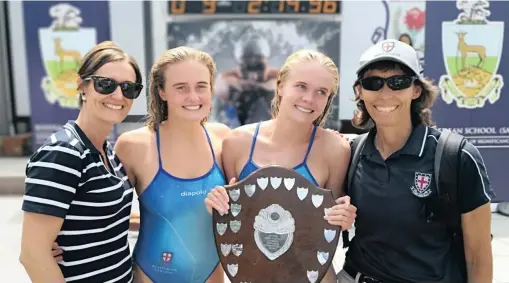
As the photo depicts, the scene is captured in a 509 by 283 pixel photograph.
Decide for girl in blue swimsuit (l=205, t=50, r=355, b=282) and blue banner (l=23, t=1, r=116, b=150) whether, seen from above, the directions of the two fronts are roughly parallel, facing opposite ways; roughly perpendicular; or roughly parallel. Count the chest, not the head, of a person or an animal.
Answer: roughly parallel

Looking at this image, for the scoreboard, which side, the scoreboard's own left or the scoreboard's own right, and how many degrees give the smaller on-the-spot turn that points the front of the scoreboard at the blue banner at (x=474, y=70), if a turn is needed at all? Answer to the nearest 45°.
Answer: approximately 45° to the scoreboard's own left

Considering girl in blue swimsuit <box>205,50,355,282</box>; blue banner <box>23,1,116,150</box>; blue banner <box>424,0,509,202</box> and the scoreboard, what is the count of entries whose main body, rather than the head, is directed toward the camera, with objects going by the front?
4

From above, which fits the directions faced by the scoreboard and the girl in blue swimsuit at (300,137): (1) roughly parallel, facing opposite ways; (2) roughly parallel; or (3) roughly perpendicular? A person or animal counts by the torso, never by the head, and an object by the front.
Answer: roughly parallel

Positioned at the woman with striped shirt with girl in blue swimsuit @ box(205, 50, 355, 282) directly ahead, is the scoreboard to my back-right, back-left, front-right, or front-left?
front-left

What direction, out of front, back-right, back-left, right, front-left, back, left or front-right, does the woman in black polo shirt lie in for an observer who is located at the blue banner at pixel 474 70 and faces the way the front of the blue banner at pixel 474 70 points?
front

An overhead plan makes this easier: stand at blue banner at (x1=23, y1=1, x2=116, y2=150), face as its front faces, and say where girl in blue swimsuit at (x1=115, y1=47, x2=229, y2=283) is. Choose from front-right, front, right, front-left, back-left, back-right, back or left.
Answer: front

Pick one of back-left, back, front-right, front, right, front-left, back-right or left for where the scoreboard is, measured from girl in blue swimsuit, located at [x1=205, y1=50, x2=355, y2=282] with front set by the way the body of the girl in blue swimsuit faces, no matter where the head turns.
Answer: back

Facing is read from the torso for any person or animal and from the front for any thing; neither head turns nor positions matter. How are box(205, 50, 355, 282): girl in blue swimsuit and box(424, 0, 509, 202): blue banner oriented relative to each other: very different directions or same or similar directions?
same or similar directions

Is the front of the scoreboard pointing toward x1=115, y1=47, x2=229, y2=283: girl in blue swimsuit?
yes

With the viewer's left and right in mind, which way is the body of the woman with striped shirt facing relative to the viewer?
facing the viewer and to the right of the viewer

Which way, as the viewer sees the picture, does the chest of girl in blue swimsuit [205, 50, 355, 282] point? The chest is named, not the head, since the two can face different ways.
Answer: toward the camera

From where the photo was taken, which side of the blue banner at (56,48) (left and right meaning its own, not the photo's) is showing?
front

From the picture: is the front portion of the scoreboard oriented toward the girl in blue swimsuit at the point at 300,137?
yes

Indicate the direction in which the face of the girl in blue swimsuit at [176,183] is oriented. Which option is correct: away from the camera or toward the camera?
toward the camera
